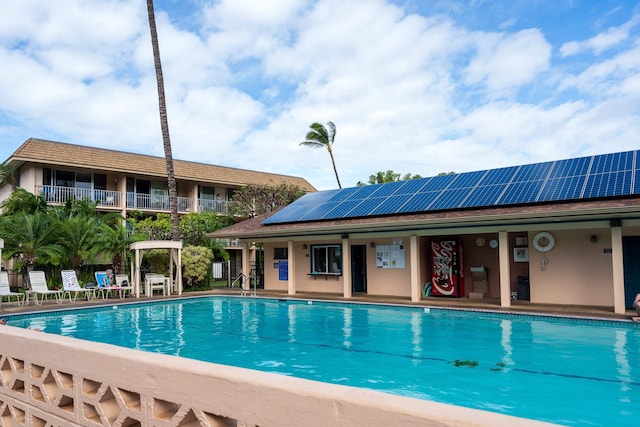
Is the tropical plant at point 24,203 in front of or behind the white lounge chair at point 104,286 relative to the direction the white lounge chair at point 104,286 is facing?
behind

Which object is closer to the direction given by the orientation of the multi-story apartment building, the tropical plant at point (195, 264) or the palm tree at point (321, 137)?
the tropical plant

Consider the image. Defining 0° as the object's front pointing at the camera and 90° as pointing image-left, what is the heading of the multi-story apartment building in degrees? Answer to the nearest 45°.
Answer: approximately 315°

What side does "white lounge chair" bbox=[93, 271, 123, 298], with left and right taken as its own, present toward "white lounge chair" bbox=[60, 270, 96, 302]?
right

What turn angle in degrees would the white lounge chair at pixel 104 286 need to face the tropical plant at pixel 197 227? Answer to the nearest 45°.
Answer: approximately 90° to its left

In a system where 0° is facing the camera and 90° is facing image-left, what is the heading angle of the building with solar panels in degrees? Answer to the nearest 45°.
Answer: approximately 45°

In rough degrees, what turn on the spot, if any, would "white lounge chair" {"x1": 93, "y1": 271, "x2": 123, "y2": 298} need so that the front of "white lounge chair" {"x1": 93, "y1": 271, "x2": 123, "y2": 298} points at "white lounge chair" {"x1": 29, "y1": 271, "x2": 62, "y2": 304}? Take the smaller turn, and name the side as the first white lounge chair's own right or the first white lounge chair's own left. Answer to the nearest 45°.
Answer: approximately 90° to the first white lounge chair's own right
